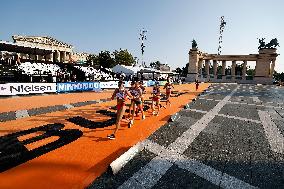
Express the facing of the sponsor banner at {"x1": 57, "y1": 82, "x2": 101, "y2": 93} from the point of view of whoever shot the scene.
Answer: facing the viewer and to the right of the viewer

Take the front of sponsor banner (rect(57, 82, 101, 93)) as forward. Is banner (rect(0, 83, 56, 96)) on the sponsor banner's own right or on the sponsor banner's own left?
on the sponsor banner's own right
